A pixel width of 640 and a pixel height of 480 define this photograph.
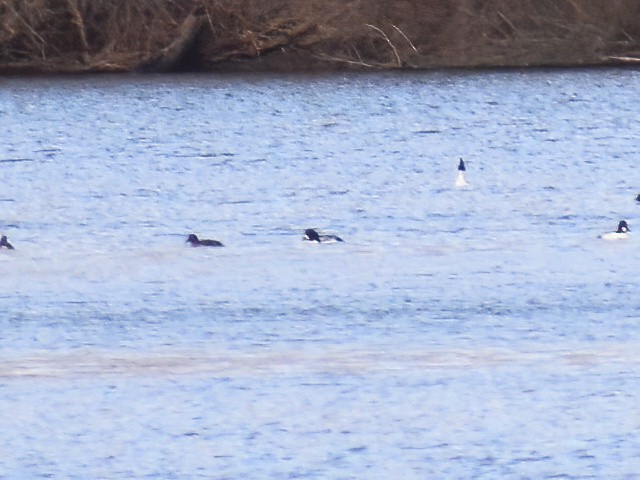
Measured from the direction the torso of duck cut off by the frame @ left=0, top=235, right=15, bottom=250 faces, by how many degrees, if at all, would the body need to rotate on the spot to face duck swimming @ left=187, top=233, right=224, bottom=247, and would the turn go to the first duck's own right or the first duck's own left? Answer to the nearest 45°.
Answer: approximately 180°

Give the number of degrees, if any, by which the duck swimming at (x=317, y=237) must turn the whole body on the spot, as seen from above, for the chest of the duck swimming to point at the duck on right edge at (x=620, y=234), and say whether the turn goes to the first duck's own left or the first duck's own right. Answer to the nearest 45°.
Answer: approximately 180°

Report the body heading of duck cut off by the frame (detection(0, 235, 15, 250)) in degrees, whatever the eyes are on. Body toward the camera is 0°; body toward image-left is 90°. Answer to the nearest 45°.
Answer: approximately 90°

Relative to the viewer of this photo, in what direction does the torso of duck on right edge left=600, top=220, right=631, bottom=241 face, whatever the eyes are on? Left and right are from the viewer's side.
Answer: facing to the right of the viewer

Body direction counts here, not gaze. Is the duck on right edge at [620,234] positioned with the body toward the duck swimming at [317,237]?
no

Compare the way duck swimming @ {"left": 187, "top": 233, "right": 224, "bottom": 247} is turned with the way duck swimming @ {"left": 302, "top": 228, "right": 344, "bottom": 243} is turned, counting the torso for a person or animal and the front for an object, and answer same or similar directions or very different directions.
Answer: same or similar directions

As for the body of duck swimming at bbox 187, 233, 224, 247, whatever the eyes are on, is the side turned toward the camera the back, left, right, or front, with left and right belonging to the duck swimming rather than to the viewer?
left

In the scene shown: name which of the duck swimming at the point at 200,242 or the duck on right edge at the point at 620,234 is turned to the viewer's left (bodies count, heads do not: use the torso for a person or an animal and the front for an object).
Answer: the duck swimming

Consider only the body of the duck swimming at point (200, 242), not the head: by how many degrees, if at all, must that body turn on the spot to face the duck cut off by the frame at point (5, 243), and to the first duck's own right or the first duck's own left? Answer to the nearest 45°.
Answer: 0° — it already faces it

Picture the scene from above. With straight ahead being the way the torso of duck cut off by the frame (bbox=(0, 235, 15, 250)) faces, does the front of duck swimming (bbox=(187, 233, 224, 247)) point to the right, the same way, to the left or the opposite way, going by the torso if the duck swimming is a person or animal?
the same way

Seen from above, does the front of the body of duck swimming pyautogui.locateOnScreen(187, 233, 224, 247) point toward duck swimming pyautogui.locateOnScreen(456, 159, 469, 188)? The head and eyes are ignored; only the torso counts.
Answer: no

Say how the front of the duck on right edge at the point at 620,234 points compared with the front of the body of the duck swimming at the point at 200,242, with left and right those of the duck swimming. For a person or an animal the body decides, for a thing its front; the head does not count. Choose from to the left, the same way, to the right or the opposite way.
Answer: the opposite way

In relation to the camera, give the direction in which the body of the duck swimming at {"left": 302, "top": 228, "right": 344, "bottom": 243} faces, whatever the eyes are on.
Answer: to the viewer's left
